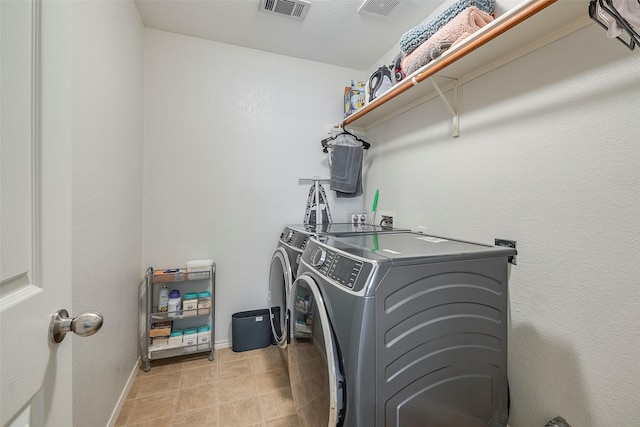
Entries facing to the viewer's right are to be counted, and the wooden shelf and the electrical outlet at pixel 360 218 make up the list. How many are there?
0

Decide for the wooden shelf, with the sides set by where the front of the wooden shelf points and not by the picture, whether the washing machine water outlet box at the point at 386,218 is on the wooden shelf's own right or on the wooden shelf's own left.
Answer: on the wooden shelf's own right

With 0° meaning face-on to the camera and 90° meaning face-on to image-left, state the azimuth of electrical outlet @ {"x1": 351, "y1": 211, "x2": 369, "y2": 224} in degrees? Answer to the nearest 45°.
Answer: approximately 0°

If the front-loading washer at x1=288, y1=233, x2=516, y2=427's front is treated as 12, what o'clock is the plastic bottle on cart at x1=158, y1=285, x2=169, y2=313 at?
The plastic bottle on cart is roughly at 2 o'clock from the front-loading washer.

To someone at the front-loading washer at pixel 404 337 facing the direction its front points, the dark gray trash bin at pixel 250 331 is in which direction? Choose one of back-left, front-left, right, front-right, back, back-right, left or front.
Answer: right

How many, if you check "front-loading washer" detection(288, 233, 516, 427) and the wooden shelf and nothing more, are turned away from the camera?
0

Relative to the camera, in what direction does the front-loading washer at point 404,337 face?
facing the viewer and to the left of the viewer

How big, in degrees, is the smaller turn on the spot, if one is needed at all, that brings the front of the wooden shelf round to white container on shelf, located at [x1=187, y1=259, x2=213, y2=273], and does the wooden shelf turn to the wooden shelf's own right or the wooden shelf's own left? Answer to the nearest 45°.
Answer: approximately 45° to the wooden shelf's own right

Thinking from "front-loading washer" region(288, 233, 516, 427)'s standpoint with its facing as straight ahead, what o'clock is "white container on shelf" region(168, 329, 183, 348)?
The white container on shelf is roughly at 2 o'clock from the front-loading washer.

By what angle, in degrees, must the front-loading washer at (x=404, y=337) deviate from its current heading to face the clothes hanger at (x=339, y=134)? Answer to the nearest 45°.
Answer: approximately 90° to its right
